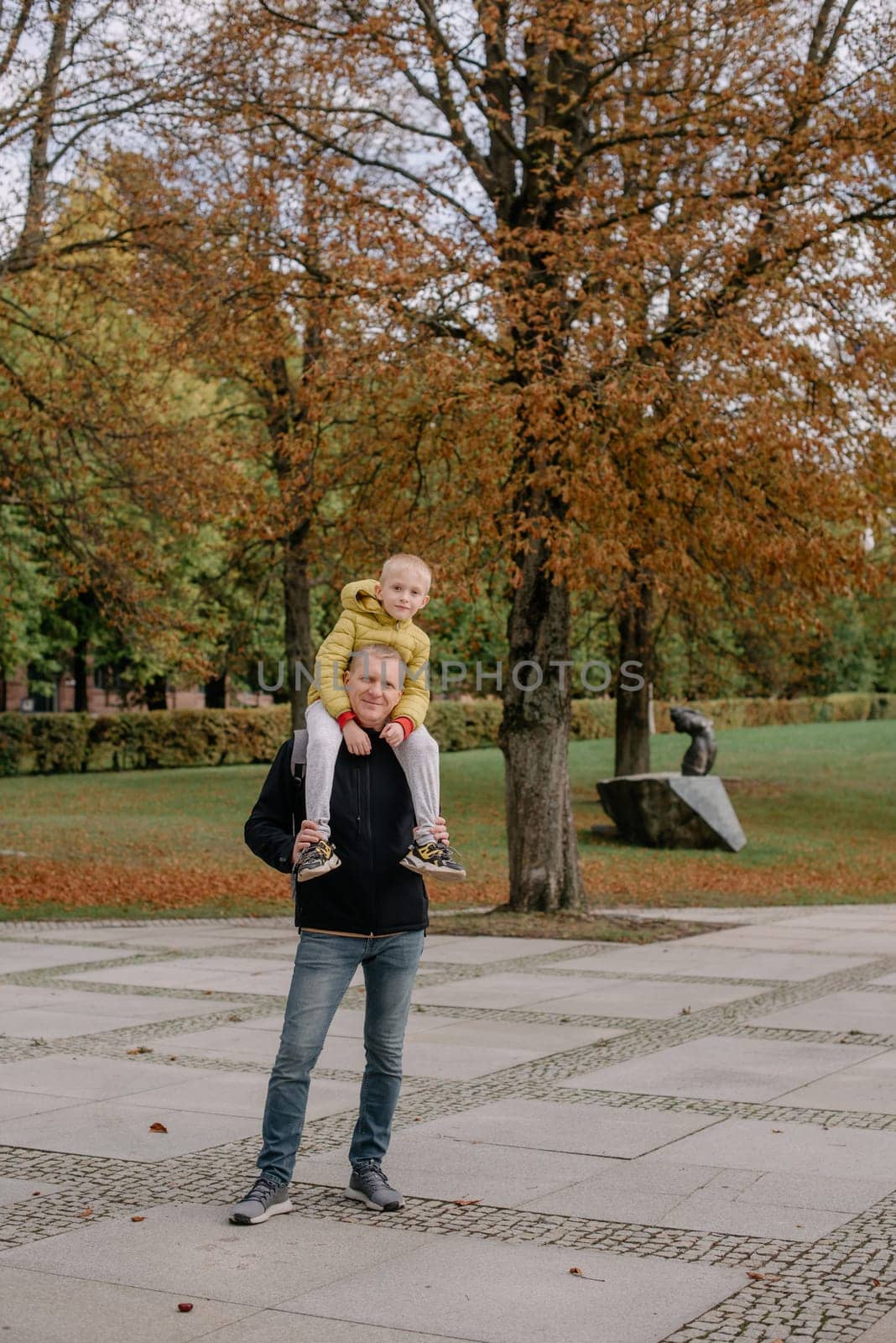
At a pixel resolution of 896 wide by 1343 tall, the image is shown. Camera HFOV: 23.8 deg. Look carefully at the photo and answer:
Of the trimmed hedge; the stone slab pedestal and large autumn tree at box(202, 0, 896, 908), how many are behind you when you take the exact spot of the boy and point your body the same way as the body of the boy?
3

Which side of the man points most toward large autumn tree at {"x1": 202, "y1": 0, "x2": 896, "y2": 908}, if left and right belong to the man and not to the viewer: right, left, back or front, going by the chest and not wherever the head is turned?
back

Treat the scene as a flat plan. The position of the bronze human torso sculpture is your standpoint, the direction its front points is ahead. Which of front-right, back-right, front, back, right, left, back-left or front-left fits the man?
left

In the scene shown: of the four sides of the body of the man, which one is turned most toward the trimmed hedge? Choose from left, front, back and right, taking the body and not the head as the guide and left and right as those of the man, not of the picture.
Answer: back

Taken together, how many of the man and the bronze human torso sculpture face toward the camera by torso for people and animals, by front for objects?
1

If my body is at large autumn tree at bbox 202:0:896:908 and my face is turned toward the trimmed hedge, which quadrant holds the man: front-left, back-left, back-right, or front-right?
back-left

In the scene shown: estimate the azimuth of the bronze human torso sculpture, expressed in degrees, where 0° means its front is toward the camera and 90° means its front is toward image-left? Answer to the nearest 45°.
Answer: approximately 90°

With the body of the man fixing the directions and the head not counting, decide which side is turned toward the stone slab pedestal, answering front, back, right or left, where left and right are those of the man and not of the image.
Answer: back

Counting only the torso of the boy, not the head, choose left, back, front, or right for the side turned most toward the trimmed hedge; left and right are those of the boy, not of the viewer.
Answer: back

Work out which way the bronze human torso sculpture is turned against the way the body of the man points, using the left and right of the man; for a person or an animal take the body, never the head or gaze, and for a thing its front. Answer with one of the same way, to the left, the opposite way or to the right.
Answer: to the right

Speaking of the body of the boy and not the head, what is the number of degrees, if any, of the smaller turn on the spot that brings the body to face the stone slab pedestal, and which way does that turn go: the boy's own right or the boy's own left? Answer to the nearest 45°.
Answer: approximately 180°
